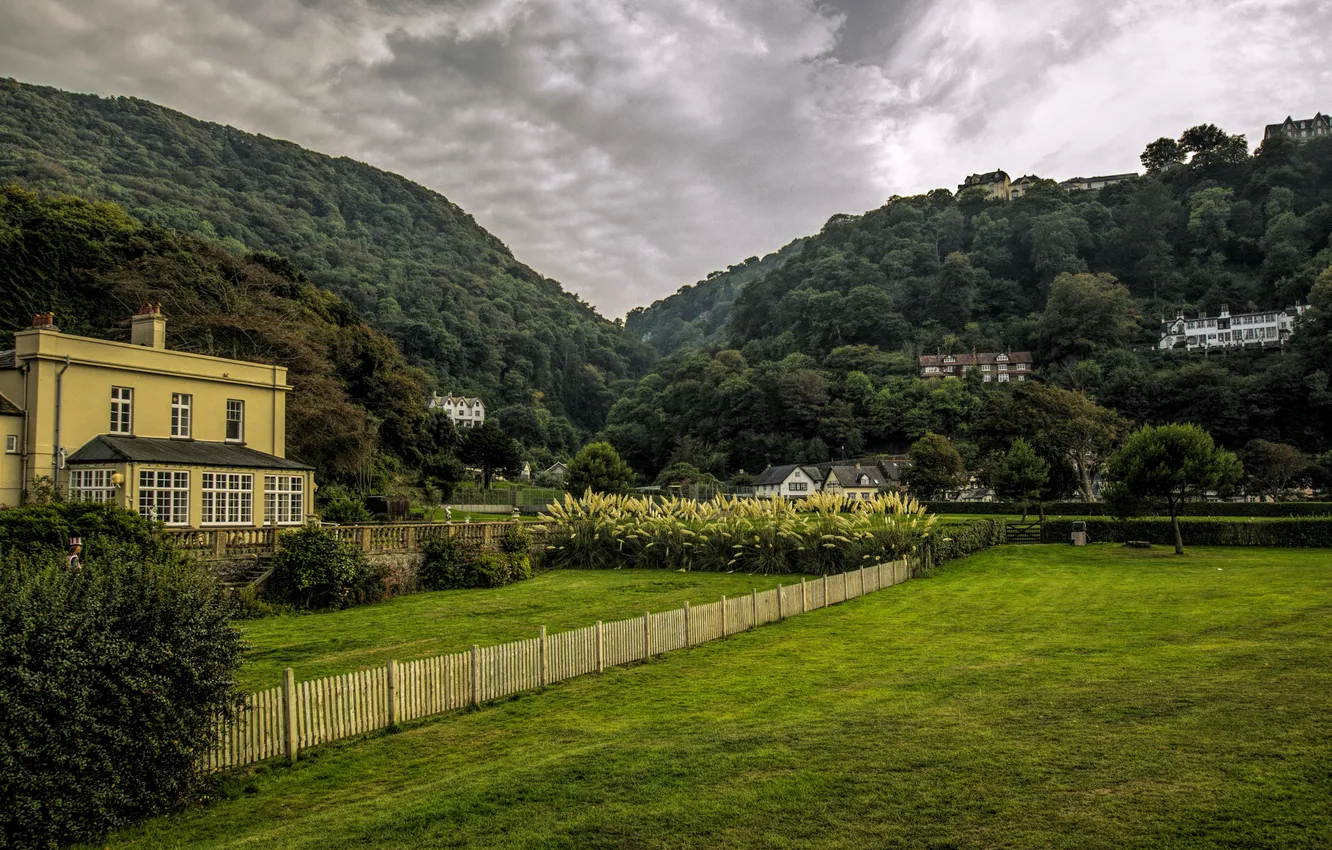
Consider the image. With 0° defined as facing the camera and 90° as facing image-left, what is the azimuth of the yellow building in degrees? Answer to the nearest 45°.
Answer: approximately 315°

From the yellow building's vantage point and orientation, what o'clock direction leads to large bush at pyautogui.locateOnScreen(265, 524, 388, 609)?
The large bush is roughly at 12 o'clock from the yellow building.

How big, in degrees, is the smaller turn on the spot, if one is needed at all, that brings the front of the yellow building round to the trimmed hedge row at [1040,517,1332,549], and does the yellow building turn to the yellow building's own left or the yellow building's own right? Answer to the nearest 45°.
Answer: approximately 45° to the yellow building's own left

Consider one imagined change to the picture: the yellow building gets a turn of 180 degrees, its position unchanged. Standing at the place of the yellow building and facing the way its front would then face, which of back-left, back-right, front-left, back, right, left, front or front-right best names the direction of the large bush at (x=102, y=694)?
back-left

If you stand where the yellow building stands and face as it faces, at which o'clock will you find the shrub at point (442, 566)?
The shrub is roughly at 11 o'clock from the yellow building.

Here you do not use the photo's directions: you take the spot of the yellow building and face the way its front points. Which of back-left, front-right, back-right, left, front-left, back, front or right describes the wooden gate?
front-left

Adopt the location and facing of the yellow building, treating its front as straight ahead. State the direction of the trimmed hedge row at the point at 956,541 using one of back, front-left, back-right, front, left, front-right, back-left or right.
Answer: front-left

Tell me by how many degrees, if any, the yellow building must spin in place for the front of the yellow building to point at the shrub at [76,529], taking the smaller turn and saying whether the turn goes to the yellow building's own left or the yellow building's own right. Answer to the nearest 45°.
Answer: approximately 45° to the yellow building's own right

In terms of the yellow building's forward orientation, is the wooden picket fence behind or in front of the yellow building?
in front
